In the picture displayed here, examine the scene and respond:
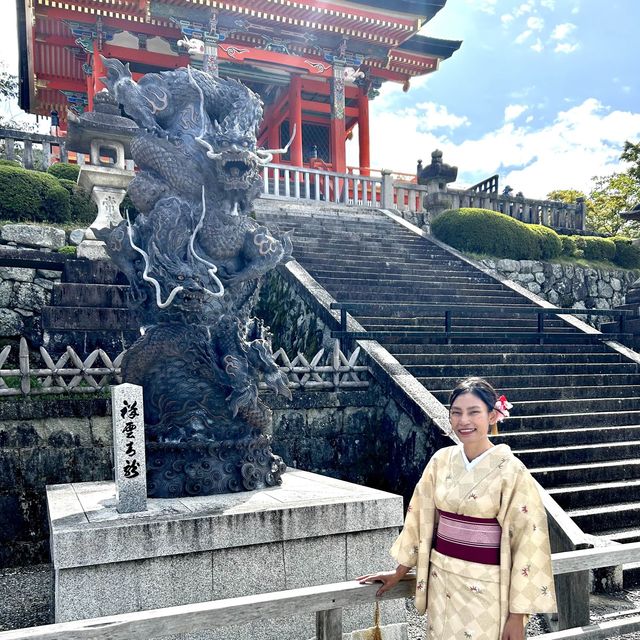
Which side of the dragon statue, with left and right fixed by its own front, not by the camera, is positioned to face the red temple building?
back

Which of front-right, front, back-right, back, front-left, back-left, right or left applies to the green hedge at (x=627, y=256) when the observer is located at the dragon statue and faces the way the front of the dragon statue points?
back-left

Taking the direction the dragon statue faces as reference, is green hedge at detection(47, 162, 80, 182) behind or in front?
behind

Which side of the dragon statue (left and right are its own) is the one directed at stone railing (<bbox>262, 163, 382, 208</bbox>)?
back

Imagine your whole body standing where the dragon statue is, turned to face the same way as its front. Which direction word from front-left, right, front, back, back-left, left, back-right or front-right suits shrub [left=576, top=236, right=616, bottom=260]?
back-left

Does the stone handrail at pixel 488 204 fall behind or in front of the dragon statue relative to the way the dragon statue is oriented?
behind

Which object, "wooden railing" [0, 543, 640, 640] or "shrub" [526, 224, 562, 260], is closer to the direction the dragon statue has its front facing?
the wooden railing

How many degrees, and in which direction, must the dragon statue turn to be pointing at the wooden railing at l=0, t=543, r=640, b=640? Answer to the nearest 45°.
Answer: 0° — it already faces it

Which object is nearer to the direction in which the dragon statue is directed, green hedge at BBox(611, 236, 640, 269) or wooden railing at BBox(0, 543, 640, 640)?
the wooden railing
